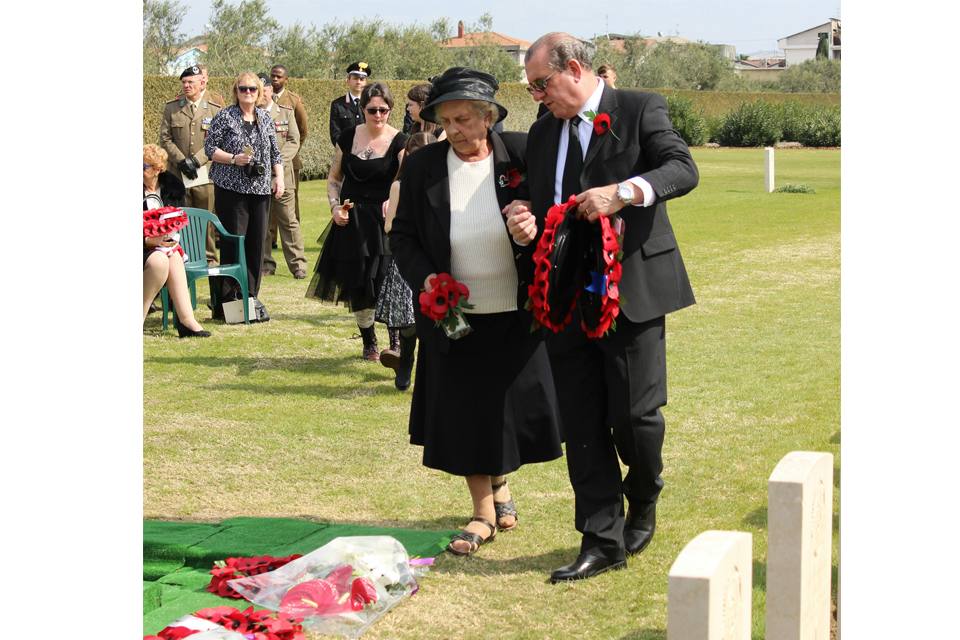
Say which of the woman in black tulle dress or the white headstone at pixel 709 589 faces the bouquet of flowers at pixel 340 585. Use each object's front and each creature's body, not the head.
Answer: the woman in black tulle dress

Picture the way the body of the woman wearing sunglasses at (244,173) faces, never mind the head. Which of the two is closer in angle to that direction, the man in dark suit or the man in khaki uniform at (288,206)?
the man in dark suit

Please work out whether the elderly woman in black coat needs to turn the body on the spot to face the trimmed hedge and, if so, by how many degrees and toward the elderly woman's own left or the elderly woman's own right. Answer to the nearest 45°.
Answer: approximately 180°

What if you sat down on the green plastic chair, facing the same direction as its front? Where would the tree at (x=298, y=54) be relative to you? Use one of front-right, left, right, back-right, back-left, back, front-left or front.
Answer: back-left

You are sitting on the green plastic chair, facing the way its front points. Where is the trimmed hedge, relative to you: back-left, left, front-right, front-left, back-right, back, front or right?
back-left

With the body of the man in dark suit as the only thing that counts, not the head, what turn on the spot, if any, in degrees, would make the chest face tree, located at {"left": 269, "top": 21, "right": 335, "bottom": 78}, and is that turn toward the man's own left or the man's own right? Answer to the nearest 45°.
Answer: approximately 135° to the man's own right

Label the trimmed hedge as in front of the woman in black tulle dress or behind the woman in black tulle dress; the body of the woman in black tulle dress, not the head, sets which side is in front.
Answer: behind
